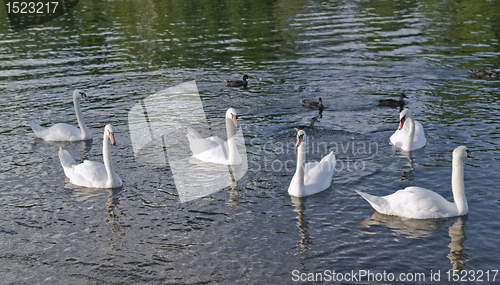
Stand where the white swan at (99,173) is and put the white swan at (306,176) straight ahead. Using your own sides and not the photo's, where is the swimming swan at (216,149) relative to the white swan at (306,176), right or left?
left

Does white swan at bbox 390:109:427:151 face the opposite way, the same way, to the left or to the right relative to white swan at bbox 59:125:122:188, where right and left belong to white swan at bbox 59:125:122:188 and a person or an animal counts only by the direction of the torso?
to the right

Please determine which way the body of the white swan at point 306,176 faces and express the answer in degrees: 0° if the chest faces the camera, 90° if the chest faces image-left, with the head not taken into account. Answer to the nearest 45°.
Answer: approximately 45°

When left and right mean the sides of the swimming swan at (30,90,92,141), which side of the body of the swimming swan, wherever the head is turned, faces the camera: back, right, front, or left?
right

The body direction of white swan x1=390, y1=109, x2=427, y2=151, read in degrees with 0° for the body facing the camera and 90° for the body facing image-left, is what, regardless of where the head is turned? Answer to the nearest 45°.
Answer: approximately 0°

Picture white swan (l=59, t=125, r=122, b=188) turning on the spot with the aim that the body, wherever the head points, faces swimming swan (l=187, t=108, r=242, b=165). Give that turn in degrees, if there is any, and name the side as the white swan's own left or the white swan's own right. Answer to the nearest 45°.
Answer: approximately 45° to the white swan's own left

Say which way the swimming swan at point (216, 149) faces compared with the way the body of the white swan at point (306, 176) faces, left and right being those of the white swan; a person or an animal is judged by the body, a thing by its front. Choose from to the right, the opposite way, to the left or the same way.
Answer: to the left

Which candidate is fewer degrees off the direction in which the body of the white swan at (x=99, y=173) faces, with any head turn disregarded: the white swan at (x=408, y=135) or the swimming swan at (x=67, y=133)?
the white swan

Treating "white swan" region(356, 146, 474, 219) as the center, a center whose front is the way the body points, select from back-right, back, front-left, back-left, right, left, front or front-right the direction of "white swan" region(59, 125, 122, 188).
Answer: back

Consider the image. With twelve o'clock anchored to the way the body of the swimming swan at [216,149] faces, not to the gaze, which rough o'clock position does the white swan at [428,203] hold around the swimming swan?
The white swan is roughly at 12 o'clock from the swimming swan.

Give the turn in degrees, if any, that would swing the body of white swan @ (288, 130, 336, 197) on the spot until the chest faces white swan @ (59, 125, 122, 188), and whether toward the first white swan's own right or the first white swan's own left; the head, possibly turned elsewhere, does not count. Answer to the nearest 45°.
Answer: approximately 45° to the first white swan's own right

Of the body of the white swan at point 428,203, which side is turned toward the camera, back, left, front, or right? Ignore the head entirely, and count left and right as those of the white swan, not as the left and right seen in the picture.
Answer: right

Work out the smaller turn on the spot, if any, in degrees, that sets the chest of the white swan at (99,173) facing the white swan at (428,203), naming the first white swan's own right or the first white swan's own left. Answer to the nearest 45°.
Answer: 0° — it already faces it

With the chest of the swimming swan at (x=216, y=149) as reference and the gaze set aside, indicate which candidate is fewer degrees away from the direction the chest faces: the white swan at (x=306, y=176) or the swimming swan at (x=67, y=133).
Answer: the white swan
